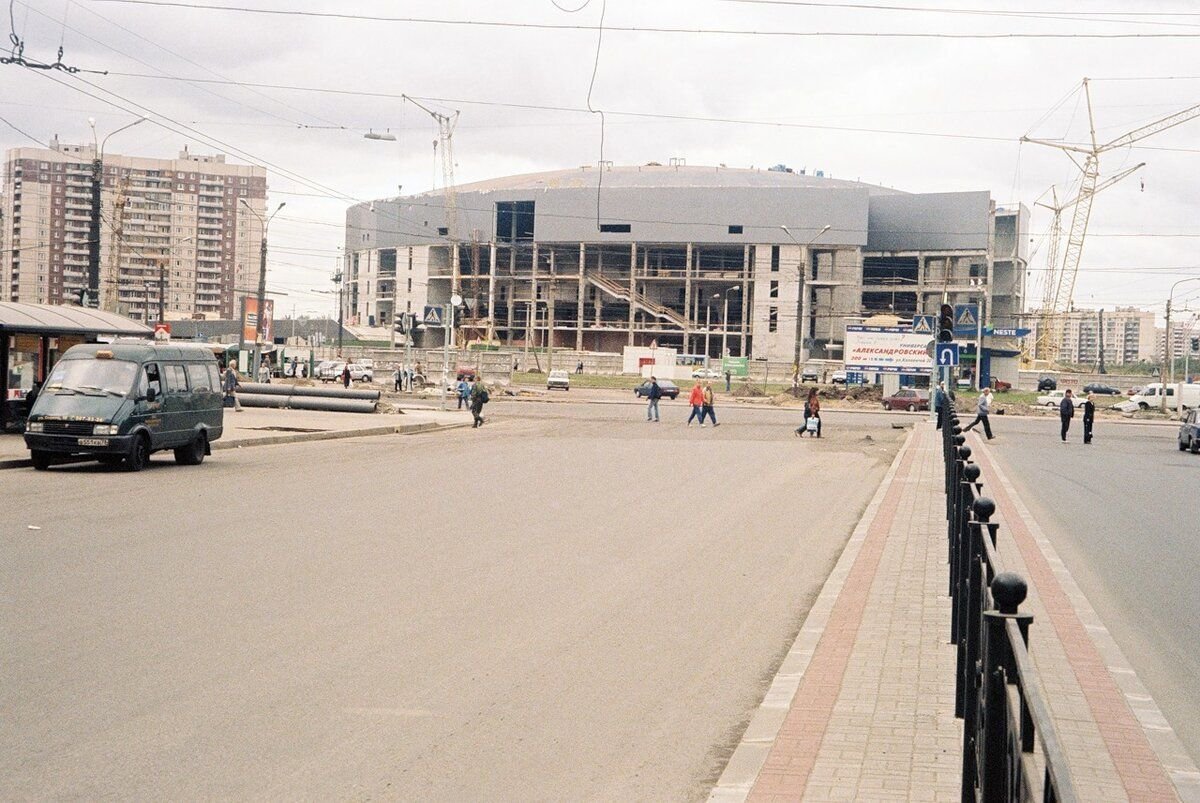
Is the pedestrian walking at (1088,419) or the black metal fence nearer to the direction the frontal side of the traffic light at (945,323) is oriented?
the black metal fence

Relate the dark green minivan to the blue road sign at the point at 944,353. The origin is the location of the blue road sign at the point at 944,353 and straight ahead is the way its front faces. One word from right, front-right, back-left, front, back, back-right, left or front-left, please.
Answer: front-right

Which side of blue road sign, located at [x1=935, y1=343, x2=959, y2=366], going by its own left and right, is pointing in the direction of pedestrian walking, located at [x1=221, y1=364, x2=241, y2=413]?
right

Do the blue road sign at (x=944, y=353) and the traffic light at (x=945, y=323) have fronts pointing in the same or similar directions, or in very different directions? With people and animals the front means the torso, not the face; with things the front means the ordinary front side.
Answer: same or similar directions

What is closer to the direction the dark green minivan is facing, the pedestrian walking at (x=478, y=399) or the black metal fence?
the black metal fence

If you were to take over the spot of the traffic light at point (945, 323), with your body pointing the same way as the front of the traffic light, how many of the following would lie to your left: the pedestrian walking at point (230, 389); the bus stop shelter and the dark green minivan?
0

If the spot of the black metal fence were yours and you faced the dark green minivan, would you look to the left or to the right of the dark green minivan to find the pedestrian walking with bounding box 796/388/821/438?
right

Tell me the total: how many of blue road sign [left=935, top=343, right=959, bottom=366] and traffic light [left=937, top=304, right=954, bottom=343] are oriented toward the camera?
2

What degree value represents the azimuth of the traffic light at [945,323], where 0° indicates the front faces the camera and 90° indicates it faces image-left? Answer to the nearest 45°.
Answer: approximately 0°

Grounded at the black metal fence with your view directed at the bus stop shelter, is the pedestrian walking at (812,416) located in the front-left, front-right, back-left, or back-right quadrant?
front-right

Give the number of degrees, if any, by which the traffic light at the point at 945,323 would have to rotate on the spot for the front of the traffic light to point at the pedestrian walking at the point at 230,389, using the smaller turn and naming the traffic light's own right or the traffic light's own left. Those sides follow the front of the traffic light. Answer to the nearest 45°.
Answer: approximately 90° to the traffic light's own right

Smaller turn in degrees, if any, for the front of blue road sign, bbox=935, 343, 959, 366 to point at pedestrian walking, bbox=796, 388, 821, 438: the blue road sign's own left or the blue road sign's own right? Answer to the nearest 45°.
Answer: approximately 135° to the blue road sign's own right

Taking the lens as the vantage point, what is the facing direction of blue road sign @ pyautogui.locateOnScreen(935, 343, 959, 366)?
facing the viewer

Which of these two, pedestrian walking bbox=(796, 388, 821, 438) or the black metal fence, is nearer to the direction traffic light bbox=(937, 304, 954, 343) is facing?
the black metal fence

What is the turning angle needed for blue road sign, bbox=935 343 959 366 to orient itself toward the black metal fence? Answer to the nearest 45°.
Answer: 0° — it already faces it

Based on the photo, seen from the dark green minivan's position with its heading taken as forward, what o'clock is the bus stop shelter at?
The bus stop shelter is roughly at 4 o'clock from the dark green minivan.
